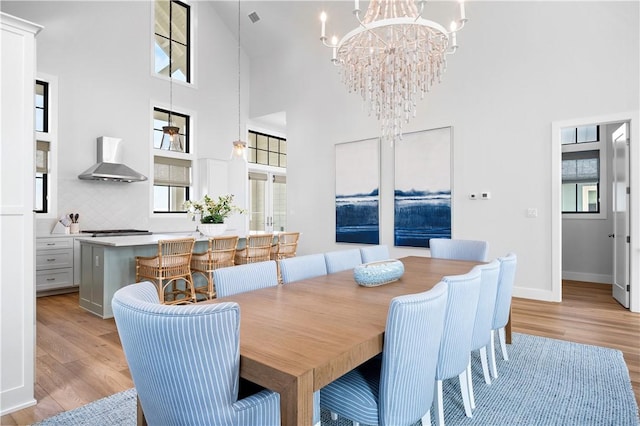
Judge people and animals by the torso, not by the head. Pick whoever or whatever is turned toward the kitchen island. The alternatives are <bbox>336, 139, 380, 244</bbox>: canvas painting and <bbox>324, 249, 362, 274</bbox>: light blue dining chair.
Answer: the canvas painting

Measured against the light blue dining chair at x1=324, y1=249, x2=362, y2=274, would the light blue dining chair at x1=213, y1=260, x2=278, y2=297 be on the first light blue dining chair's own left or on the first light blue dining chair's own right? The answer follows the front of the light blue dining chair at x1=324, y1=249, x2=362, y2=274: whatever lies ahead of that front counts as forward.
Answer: on the first light blue dining chair's own right

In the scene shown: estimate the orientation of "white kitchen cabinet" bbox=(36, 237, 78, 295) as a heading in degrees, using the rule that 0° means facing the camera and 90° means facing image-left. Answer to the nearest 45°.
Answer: approximately 0°

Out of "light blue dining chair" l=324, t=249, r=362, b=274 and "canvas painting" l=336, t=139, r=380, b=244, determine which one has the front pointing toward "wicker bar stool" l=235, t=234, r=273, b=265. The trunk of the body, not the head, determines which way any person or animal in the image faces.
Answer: the canvas painting

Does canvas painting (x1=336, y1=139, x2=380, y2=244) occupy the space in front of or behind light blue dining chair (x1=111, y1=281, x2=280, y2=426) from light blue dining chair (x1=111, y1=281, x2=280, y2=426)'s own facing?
in front

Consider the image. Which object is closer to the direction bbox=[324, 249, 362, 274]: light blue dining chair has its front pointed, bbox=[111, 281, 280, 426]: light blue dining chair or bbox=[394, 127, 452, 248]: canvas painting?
the light blue dining chair

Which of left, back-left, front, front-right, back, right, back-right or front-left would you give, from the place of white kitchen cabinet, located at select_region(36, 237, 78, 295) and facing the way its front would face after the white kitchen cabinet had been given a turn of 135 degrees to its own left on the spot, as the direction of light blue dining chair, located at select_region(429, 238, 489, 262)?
right

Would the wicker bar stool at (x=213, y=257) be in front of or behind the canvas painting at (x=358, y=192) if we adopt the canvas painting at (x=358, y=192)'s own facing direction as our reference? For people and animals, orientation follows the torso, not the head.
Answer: in front

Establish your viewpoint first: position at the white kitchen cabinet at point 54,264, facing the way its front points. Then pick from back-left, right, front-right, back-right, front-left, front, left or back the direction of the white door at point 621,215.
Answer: front-left

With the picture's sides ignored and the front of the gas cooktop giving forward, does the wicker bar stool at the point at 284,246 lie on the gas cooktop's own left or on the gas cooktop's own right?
on the gas cooktop's own left

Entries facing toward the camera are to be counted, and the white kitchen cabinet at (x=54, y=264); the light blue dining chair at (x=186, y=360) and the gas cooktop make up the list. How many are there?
2

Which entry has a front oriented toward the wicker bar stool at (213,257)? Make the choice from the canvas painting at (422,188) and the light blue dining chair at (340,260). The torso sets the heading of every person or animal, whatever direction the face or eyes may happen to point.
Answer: the canvas painting

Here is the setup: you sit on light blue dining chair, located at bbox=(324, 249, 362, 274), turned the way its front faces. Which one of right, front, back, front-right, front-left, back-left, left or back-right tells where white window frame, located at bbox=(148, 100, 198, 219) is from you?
back

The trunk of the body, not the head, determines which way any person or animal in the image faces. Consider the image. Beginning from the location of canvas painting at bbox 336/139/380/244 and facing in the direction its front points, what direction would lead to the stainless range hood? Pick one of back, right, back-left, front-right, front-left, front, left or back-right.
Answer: front-right

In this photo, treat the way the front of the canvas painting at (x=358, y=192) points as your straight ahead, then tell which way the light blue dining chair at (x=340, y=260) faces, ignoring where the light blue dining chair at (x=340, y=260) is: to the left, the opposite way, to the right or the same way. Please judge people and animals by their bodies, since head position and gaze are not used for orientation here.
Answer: to the left
